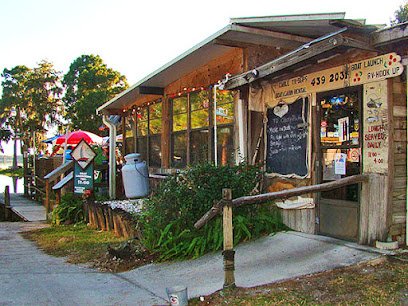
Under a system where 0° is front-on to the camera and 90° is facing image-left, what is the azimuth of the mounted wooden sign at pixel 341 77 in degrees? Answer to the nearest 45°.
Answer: approximately 45°

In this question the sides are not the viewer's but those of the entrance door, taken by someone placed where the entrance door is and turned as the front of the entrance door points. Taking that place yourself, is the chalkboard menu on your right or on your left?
on your right

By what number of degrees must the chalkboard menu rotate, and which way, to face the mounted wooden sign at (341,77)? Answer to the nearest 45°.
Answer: approximately 90° to its left

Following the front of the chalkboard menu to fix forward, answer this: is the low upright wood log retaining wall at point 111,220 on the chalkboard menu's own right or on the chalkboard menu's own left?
on the chalkboard menu's own right

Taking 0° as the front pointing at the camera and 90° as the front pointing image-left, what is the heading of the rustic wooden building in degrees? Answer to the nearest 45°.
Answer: approximately 45°

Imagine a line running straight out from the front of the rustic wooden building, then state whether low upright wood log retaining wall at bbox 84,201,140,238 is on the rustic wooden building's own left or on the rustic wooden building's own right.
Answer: on the rustic wooden building's own right

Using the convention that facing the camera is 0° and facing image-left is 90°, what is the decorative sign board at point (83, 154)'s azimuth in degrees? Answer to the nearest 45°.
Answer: approximately 0°

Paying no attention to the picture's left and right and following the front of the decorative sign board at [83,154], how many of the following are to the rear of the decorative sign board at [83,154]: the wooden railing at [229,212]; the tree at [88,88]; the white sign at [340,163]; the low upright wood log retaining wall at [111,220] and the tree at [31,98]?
2

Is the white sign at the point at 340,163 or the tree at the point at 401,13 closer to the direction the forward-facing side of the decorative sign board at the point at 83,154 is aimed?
the white sign
